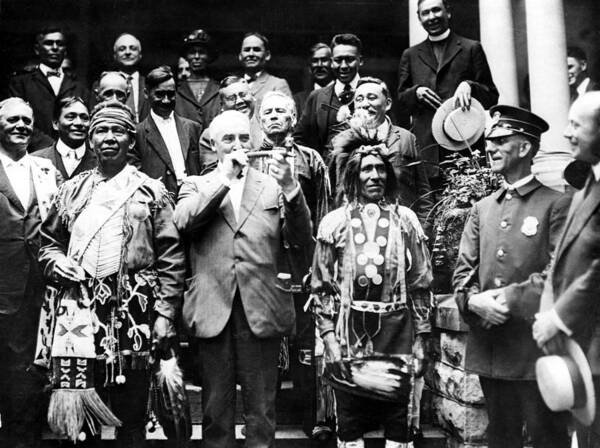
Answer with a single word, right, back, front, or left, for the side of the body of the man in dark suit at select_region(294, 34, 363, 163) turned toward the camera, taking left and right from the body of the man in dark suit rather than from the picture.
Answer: front

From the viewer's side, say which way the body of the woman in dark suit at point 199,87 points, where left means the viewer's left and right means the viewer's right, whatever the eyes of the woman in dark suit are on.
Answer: facing the viewer

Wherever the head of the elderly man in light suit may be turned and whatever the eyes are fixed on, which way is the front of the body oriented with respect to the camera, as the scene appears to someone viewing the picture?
toward the camera

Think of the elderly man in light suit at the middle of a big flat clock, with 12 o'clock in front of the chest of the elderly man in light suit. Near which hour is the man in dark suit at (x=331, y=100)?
The man in dark suit is roughly at 7 o'clock from the elderly man in light suit.

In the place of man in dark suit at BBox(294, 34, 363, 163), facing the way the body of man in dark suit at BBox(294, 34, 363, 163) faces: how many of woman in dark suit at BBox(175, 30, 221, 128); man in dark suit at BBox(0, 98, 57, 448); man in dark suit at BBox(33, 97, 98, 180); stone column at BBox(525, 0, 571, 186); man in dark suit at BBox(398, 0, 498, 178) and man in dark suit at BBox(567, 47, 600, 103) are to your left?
3

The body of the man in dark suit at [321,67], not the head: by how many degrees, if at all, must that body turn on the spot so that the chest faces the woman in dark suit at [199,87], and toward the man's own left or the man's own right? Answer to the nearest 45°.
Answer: approximately 45° to the man's own right

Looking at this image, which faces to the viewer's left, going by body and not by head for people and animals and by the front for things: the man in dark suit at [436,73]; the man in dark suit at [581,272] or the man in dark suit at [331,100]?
the man in dark suit at [581,272]

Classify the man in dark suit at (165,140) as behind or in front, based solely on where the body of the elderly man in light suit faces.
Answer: behind

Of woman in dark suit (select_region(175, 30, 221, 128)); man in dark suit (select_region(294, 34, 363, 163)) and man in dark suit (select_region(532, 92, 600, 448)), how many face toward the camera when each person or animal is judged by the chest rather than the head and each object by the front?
2

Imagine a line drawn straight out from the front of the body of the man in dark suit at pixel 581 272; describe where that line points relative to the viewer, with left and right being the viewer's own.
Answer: facing to the left of the viewer

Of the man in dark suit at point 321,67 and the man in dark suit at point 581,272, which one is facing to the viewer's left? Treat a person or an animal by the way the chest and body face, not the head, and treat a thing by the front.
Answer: the man in dark suit at point 581,272

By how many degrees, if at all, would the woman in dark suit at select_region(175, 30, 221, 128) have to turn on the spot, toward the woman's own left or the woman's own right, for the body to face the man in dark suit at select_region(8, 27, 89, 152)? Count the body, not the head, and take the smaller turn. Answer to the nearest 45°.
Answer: approximately 90° to the woman's own right

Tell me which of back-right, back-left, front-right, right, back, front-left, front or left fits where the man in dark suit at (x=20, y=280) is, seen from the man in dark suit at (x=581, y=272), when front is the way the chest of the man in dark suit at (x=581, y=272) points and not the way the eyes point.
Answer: front
